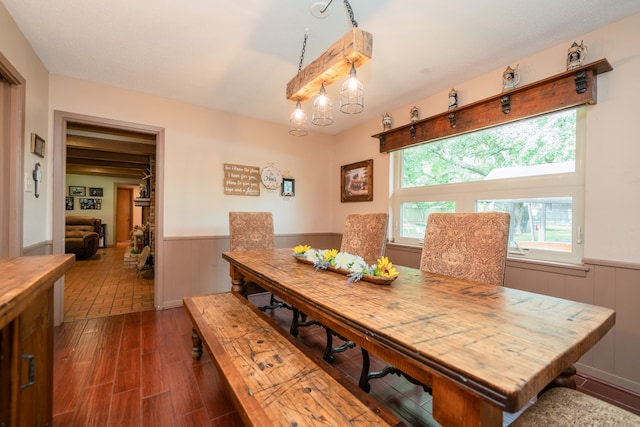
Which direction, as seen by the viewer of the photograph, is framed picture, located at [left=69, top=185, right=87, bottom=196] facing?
facing the viewer

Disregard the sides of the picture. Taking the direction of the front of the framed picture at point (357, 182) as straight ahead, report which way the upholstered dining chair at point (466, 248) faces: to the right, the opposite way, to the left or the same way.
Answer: the same way

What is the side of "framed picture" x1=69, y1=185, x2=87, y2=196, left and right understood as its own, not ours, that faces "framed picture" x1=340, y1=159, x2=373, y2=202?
front

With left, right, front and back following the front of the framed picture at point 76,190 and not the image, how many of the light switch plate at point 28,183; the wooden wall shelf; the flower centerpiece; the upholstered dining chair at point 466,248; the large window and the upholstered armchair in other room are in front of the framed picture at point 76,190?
6

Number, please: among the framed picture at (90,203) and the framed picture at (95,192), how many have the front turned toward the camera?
2

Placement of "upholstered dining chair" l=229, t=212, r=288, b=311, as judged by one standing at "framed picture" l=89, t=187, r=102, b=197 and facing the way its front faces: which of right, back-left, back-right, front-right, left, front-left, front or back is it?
front

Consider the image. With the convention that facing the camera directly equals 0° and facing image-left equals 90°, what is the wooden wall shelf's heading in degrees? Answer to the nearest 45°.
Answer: approximately 45°

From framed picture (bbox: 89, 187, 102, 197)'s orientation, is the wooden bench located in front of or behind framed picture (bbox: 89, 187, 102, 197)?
in front

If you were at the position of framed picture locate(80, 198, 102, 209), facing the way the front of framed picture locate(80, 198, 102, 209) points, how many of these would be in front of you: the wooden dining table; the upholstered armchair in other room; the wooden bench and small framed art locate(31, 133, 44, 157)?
4

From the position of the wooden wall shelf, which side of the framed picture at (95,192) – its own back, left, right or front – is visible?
front

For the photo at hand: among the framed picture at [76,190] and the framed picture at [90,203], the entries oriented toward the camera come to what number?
2

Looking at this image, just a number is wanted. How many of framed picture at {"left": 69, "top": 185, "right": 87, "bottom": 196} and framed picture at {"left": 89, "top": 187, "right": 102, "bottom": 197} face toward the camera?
2

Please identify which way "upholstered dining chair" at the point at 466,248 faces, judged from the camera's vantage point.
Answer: facing the viewer and to the left of the viewer

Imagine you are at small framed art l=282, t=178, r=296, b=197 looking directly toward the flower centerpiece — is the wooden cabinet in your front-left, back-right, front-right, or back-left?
front-right

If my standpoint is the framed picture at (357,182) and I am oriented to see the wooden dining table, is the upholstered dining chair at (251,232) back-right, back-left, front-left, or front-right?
front-right
